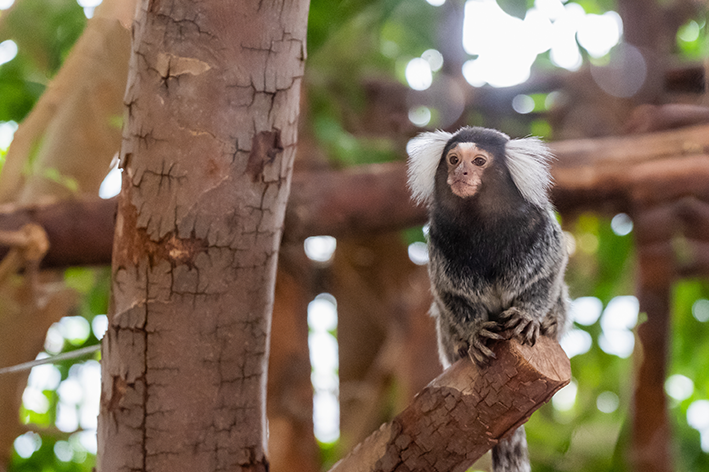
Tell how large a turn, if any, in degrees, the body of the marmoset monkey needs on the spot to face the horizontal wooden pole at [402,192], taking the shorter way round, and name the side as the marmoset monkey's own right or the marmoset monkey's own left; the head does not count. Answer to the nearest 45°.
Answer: approximately 180°

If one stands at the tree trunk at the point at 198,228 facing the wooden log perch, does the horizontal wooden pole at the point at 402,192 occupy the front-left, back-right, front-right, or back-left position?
front-left

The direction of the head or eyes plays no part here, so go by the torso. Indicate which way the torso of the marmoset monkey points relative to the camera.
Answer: toward the camera
